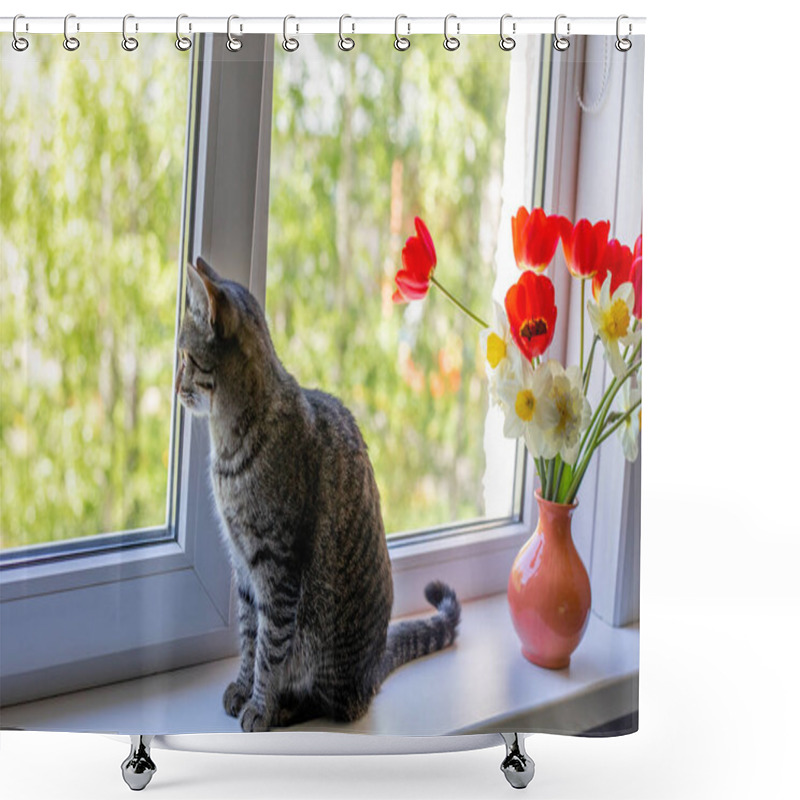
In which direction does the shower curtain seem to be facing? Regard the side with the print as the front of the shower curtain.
toward the camera
